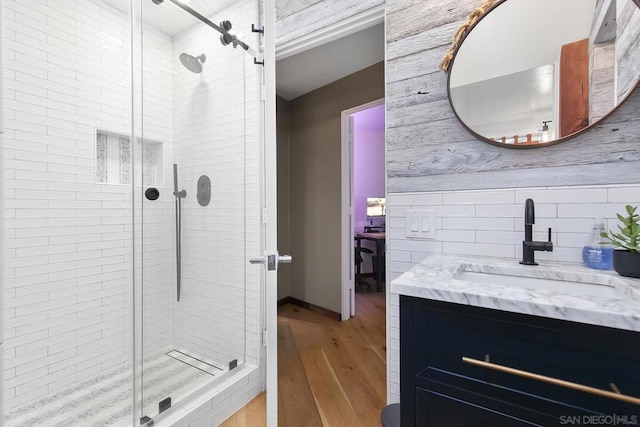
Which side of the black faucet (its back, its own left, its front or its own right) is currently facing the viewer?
front

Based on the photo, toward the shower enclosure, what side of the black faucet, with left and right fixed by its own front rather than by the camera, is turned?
right

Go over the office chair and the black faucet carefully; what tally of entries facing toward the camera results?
1

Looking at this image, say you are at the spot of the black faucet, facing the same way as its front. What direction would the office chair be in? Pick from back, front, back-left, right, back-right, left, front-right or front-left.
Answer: back-right

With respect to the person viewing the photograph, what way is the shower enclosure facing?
facing the viewer and to the right of the viewer

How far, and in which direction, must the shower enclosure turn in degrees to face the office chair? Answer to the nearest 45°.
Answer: approximately 45° to its left

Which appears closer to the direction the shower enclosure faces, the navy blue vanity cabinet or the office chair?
the navy blue vanity cabinet

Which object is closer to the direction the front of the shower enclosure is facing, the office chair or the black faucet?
the black faucet
